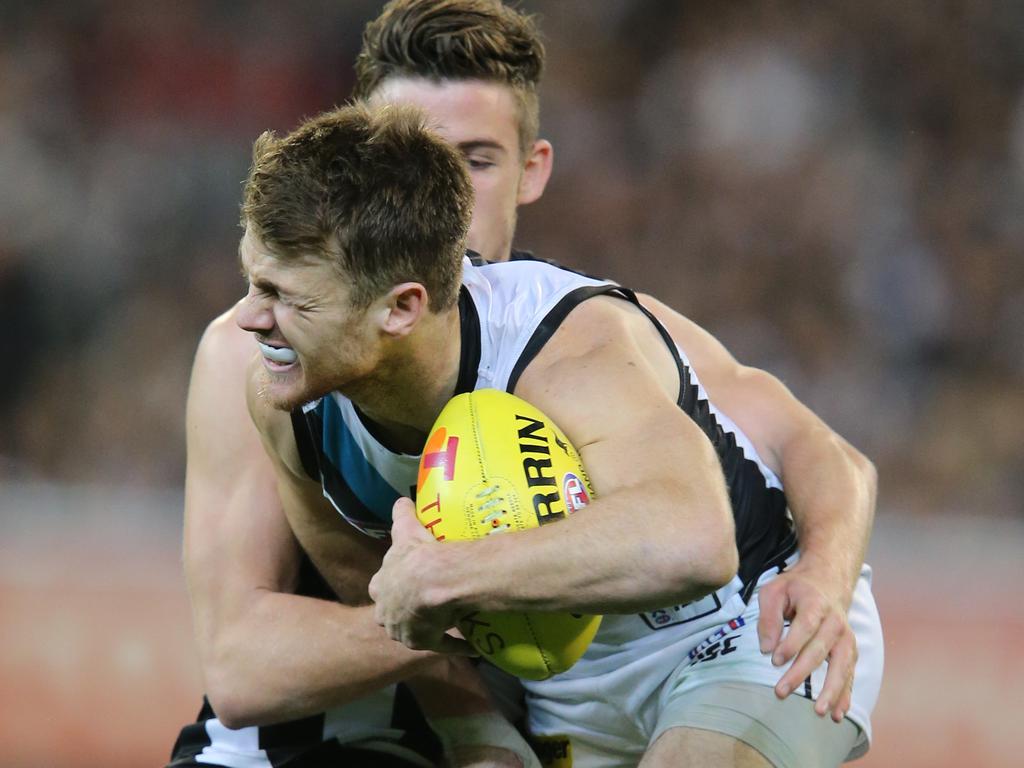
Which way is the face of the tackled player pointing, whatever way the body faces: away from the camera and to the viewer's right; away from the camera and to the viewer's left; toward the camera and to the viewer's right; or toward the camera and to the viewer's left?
toward the camera and to the viewer's left

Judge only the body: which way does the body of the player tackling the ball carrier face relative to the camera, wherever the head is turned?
toward the camera
